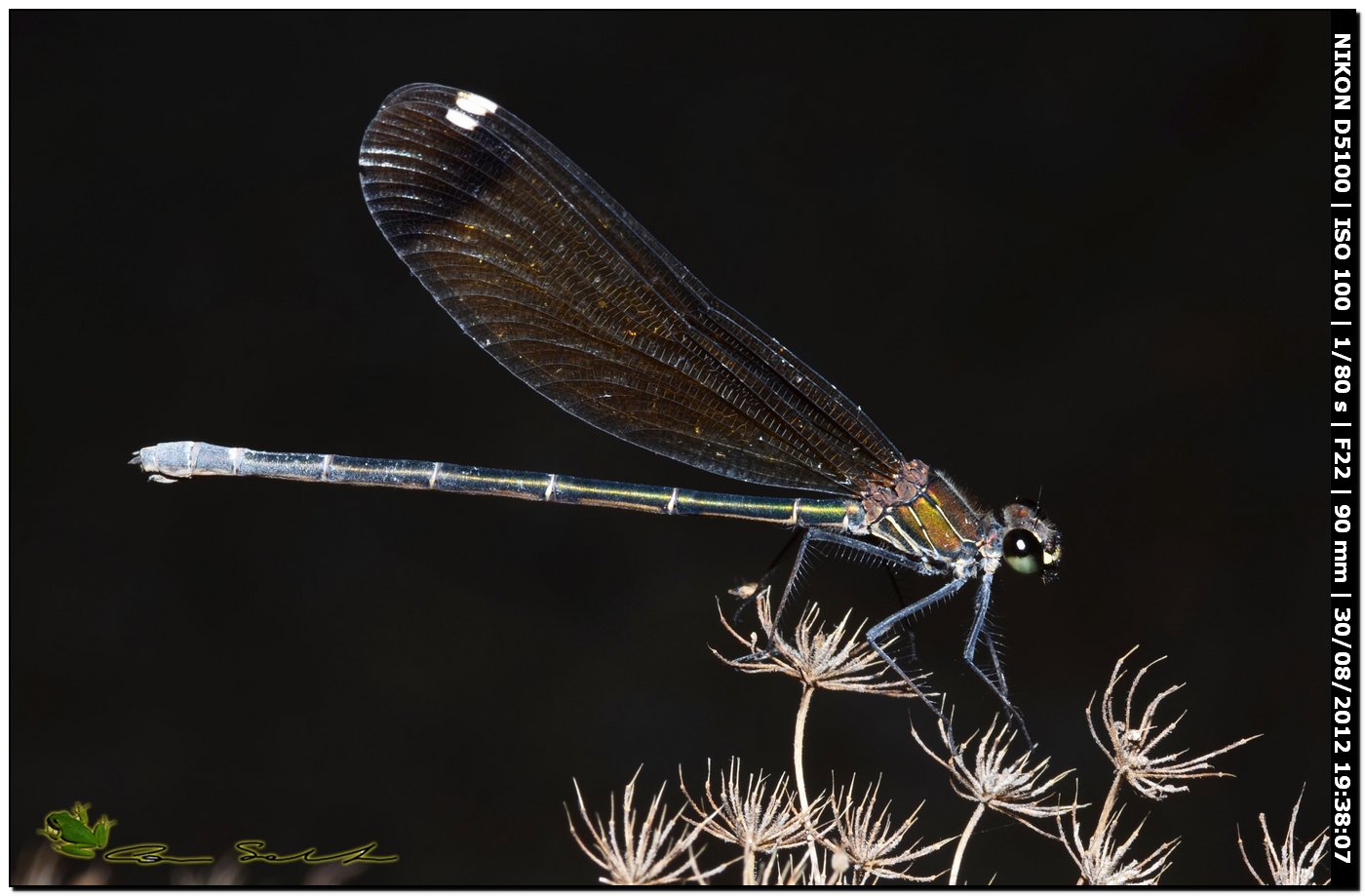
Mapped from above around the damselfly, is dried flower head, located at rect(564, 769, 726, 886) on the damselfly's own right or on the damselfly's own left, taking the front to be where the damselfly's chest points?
on the damselfly's own right

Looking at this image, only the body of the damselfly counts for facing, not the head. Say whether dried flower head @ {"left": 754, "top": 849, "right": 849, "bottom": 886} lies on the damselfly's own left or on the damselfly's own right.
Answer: on the damselfly's own right

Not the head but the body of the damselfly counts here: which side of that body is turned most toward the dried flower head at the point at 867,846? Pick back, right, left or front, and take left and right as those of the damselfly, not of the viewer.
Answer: front

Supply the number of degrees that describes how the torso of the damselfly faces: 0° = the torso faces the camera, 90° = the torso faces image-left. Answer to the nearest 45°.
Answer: approximately 270°
